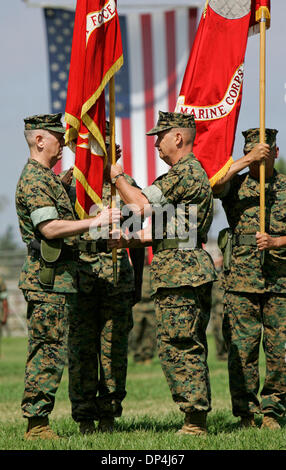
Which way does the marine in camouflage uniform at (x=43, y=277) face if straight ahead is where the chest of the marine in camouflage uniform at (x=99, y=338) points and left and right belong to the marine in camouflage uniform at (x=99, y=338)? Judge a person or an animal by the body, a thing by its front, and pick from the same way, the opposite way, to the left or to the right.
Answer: to the left

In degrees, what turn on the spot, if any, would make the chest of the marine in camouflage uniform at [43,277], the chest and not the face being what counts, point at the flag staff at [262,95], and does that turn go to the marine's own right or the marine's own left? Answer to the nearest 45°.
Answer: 0° — they already face it

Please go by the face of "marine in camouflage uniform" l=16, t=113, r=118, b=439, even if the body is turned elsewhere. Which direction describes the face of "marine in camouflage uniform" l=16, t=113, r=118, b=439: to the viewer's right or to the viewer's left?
to the viewer's right

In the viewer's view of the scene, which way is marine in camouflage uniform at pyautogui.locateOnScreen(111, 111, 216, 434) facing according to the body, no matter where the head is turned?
to the viewer's left

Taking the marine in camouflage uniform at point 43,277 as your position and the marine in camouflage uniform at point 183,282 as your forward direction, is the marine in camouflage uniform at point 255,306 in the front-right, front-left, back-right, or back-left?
front-left

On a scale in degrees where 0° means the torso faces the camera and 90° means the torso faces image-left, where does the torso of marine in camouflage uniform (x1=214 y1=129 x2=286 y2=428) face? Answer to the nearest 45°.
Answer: approximately 0°

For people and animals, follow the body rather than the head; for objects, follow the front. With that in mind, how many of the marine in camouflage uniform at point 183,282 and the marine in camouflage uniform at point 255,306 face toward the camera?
1

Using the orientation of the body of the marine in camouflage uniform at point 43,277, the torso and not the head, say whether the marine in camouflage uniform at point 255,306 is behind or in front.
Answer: in front

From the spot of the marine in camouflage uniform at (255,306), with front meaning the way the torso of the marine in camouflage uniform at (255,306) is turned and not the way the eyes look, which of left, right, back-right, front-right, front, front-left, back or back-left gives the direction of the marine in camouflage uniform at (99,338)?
right

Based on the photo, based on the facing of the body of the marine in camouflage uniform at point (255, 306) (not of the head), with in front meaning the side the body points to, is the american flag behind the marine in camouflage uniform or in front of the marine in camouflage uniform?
behind

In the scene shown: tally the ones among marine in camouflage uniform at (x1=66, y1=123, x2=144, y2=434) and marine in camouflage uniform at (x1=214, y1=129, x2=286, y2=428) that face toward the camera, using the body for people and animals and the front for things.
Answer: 2

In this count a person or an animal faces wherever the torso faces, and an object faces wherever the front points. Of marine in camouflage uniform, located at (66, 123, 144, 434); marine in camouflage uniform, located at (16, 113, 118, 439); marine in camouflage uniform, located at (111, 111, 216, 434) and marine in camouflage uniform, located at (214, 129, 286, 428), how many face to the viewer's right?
1

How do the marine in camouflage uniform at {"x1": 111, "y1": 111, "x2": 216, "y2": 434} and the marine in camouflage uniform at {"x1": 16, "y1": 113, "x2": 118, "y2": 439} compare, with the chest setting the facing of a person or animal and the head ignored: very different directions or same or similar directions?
very different directions

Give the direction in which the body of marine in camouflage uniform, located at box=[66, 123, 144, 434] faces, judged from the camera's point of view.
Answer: toward the camera

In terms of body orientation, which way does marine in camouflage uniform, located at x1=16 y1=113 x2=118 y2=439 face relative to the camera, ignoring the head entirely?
to the viewer's right

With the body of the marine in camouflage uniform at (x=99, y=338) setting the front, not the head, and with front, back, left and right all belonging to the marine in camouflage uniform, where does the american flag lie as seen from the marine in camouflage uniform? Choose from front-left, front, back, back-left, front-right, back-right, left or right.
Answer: back

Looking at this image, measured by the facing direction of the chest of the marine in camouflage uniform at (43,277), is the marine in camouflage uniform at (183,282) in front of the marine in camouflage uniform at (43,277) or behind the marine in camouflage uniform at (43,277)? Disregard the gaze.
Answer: in front
